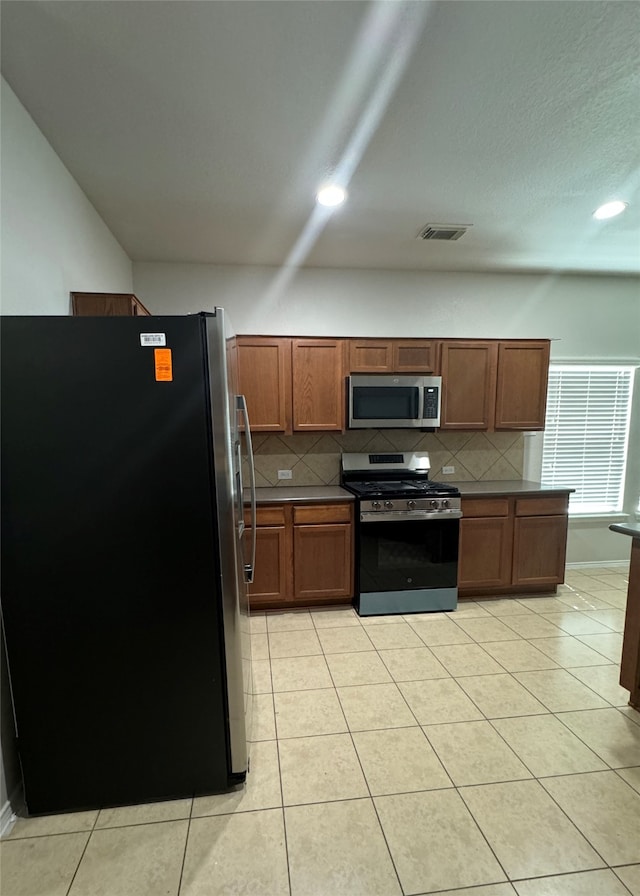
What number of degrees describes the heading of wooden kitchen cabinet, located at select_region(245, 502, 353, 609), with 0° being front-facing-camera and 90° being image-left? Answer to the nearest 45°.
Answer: approximately 0°

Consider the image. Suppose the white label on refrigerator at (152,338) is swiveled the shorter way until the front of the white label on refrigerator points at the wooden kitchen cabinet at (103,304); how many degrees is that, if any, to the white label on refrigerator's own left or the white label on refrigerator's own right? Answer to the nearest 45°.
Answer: approximately 180°

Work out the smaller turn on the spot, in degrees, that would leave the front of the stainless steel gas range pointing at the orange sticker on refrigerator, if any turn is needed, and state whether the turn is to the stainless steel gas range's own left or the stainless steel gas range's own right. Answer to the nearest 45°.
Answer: approximately 45° to the stainless steel gas range's own right

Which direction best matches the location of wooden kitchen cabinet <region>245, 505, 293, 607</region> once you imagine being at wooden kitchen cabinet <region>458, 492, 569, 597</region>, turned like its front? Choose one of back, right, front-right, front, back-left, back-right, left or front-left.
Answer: front-right

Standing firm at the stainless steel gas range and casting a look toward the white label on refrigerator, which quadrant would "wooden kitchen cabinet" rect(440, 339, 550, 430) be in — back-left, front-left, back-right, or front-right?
back-left

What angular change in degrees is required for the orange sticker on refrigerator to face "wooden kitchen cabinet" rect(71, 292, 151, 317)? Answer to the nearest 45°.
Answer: approximately 180°

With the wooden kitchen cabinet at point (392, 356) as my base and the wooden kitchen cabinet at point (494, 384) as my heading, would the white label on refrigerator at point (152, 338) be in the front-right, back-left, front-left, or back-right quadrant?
back-right

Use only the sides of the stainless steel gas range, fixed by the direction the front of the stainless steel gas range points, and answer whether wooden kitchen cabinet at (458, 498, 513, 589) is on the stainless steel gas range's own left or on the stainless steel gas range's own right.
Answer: on the stainless steel gas range's own left
